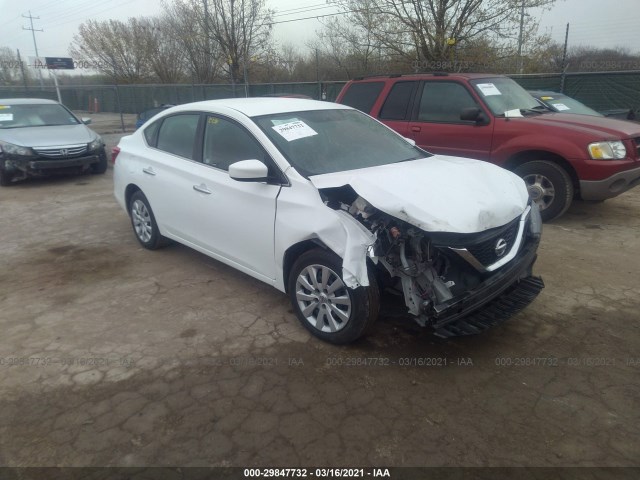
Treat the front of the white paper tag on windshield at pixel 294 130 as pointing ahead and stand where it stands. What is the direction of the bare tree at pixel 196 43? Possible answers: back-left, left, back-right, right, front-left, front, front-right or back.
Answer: back-left

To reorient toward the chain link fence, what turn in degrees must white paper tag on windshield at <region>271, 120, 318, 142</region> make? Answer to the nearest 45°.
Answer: approximately 135° to its left

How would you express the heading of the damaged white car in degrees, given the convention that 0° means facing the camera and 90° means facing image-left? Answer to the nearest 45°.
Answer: approximately 315°

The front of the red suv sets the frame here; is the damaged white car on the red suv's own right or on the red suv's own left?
on the red suv's own right

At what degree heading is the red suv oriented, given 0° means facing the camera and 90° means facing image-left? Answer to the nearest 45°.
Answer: approximately 315°

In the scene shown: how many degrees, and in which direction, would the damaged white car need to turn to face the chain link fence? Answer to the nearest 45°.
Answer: approximately 135° to its left

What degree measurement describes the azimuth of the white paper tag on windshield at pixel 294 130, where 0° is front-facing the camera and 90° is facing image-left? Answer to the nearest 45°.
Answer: approximately 315°

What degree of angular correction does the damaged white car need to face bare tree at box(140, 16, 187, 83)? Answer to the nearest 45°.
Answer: approximately 135° to its left
